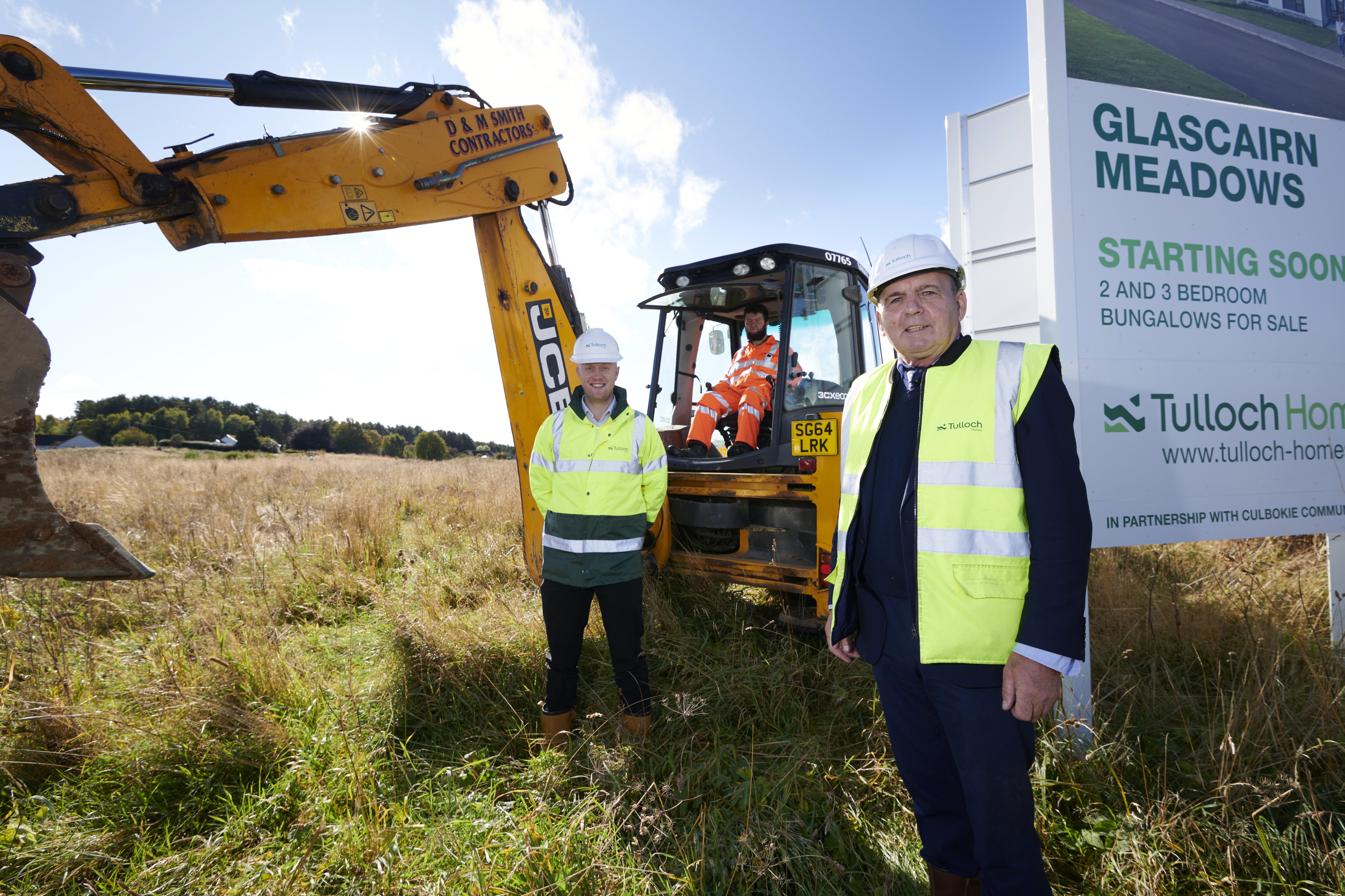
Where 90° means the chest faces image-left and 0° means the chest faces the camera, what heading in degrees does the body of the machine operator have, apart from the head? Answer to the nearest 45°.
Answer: approximately 45°

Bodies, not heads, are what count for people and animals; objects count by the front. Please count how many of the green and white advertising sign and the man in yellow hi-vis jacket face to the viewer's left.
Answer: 0

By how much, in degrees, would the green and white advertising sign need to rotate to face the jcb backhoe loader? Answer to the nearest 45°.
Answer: approximately 90° to its right

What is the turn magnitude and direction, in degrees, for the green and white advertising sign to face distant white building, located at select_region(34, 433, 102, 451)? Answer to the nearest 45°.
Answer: approximately 135° to its right

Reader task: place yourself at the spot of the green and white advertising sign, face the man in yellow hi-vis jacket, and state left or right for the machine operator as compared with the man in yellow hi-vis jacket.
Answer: right

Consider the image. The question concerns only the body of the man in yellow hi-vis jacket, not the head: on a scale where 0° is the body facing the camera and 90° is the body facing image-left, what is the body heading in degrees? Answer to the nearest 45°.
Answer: approximately 0°

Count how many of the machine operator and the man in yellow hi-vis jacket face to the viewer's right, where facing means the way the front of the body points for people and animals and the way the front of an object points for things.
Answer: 0

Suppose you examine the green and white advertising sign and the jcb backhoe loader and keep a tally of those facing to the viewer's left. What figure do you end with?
0

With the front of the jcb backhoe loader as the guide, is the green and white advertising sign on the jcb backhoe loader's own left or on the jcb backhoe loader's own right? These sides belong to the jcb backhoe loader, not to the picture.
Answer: on the jcb backhoe loader's own right

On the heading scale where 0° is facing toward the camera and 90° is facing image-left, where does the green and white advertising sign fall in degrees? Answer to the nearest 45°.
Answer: approximately 315°

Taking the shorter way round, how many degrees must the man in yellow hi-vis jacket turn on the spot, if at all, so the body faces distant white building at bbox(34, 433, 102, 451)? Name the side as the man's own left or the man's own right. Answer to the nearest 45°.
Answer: approximately 135° to the man's own right
